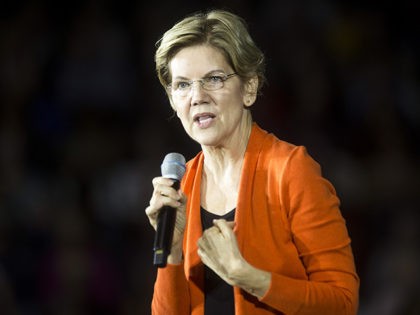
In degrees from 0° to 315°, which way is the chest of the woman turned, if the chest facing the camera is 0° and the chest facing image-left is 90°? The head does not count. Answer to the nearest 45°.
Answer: approximately 45°
